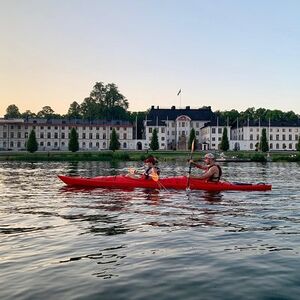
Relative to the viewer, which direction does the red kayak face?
to the viewer's left
